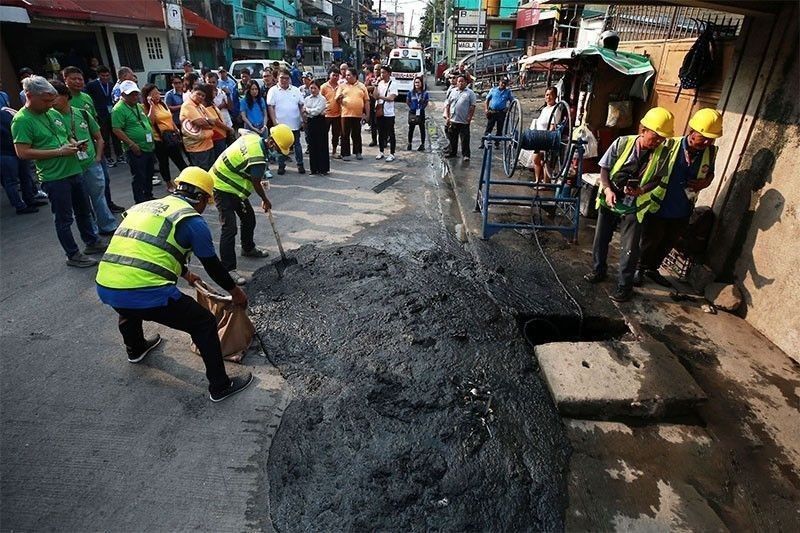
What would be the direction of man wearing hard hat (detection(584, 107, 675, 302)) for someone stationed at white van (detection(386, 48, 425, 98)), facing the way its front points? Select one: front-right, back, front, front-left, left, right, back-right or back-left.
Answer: front

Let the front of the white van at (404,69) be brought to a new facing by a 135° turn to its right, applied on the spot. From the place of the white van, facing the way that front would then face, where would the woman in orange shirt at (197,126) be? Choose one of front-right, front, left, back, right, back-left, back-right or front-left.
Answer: back-left

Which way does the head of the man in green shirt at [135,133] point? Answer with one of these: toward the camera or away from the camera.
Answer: toward the camera

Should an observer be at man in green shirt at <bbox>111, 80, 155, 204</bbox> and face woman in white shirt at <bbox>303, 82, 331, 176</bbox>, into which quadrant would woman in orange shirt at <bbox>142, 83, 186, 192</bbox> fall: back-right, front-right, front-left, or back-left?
front-left

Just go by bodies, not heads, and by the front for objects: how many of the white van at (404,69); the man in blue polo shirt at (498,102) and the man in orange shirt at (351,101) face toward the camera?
3

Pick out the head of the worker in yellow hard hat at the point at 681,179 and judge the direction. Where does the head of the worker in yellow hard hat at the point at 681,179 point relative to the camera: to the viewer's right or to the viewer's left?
to the viewer's left

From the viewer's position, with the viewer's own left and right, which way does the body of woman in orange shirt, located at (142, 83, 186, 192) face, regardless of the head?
facing the viewer and to the right of the viewer

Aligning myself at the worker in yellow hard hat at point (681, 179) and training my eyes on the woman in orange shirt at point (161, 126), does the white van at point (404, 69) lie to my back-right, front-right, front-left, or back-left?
front-right

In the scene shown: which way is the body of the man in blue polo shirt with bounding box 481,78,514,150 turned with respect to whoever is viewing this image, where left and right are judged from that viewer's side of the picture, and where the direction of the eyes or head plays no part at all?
facing the viewer

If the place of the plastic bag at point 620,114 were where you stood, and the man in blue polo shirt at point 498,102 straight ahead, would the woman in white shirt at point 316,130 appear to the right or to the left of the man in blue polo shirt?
left

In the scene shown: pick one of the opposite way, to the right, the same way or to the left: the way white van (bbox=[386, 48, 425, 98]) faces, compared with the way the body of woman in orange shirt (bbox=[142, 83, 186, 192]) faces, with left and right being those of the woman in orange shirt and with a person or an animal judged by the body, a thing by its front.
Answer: to the right

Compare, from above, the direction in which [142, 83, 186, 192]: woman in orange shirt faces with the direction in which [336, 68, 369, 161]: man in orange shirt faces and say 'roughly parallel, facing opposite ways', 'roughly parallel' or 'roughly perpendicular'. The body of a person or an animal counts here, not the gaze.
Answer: roughly perpendicular

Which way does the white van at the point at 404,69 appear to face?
toward the camera

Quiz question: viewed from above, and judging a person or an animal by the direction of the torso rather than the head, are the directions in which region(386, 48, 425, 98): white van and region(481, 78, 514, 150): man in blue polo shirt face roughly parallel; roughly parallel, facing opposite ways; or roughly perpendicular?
roughly parallel

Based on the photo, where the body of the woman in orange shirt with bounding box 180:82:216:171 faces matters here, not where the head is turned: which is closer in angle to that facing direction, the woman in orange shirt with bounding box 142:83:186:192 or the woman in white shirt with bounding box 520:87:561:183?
the woman in white shirt

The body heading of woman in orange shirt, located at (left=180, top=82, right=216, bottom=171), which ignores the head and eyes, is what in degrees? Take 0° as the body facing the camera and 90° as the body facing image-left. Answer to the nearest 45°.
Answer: approximately 315°
